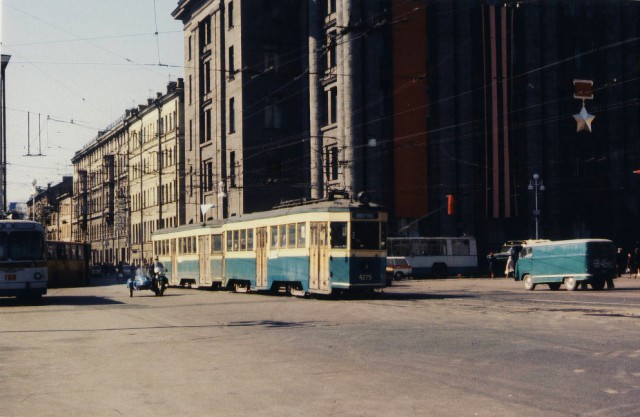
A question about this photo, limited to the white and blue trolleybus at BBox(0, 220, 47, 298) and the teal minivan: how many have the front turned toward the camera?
1

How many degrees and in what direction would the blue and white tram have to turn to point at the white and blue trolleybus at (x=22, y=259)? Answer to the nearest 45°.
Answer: approximately 135° to its right

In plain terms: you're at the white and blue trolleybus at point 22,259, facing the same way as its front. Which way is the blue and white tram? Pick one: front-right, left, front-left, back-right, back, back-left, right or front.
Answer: left

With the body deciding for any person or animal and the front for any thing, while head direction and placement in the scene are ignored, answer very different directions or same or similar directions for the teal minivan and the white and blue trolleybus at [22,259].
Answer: very different directions

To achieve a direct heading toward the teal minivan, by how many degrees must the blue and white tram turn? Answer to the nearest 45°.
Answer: approximately 45° to its left

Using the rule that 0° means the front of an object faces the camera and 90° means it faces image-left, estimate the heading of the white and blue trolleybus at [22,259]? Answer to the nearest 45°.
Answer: approximately 0°
